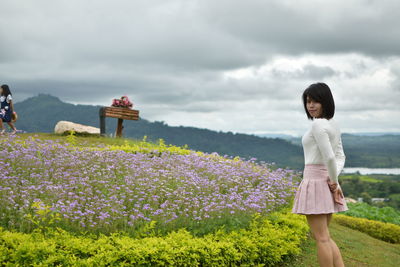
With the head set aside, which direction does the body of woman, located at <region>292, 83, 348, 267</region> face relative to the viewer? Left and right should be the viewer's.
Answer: facing to the left of the viewer

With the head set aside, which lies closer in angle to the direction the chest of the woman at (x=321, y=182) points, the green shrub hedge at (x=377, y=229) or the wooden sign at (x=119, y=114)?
the wooden sign

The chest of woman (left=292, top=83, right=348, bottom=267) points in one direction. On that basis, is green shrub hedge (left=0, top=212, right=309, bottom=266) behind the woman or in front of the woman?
in front

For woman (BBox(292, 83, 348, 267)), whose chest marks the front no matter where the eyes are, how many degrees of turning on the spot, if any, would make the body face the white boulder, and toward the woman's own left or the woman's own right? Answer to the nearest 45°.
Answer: approximately 45° to the woman's own right

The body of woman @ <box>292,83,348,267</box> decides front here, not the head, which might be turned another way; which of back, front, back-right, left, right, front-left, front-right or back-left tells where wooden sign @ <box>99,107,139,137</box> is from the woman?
front-right

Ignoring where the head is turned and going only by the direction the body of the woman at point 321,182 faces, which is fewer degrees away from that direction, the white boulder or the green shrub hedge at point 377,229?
the white boulder
